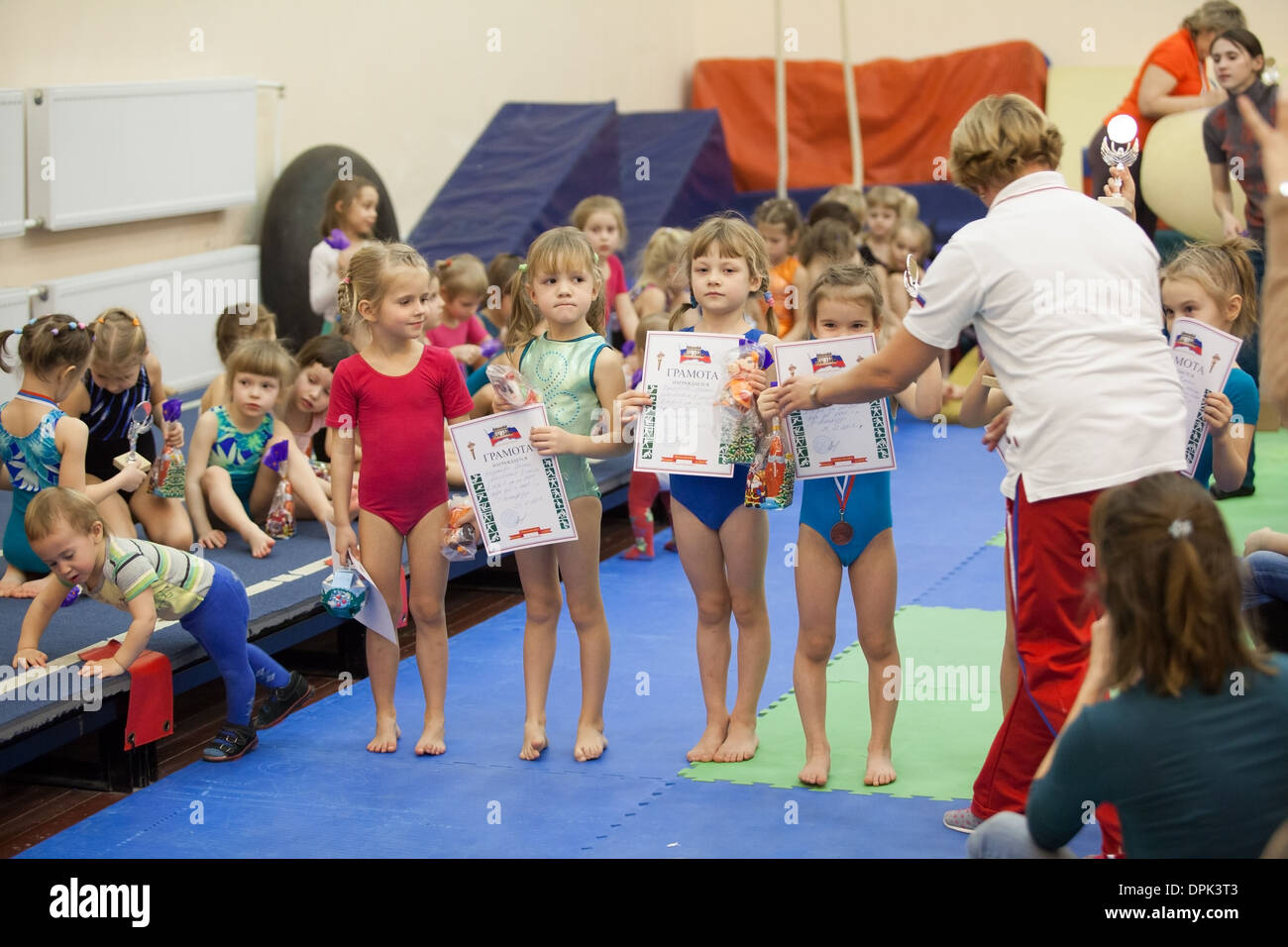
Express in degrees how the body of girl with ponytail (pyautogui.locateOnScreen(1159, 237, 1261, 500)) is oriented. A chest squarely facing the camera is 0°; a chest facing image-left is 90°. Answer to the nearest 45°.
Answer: approximately 45°

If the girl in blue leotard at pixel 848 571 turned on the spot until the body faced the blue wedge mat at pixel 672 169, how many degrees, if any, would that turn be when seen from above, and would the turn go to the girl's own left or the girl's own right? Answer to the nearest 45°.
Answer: approximately 180°

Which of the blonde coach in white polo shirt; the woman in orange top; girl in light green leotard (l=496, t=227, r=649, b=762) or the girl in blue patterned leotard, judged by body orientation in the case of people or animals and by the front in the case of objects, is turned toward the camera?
the girl in light green leotard

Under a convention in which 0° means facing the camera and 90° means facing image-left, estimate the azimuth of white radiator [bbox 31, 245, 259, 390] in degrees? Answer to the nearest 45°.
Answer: approximately 315°
